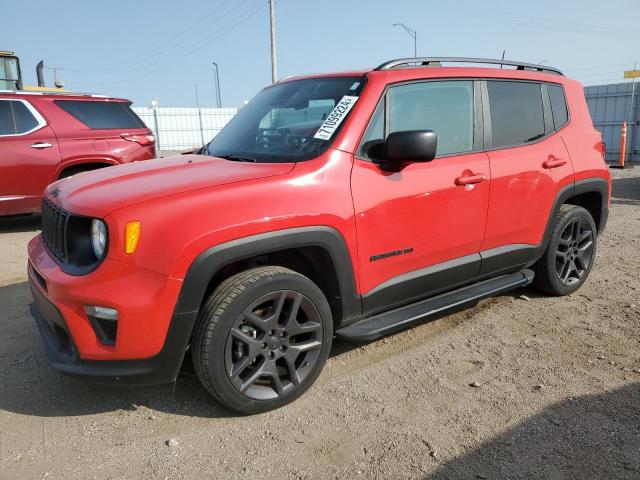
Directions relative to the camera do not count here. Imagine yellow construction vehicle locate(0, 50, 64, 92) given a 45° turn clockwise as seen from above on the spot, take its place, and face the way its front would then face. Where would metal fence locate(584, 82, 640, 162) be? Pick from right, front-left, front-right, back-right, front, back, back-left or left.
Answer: back-right

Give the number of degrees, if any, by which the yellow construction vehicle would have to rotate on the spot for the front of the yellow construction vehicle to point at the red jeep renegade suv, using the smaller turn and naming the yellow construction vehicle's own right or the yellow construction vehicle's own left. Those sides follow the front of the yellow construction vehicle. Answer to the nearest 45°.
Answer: approximately 90° to the yellow construction vehicle's own left

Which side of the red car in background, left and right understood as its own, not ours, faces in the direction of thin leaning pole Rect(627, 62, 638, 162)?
back

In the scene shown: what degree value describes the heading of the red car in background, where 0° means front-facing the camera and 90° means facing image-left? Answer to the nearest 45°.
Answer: approximately 90°

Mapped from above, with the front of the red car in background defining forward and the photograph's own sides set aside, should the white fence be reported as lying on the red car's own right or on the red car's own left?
on the red car's own right

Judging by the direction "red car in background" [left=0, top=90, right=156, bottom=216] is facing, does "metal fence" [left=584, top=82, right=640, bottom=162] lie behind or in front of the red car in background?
behind

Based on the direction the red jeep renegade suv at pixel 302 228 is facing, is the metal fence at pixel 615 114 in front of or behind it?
behind

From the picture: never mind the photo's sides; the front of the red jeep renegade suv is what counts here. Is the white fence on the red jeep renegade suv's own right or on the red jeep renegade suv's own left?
on the red jeep renegade suv's own right

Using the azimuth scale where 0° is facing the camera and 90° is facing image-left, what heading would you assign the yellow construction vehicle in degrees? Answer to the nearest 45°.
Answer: approximately 90°
